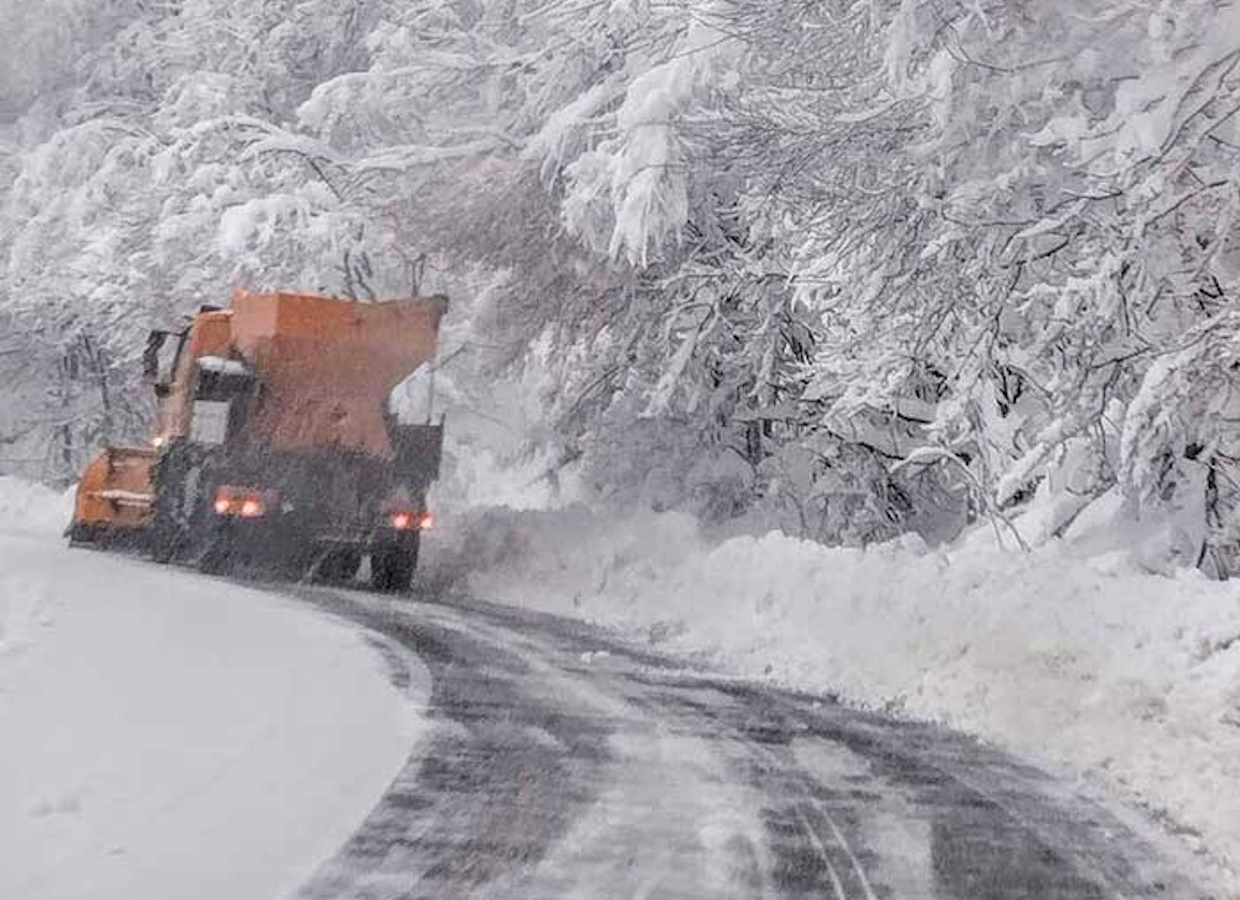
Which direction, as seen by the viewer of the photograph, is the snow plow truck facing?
facing away from the viewer and to the left of the viewer
